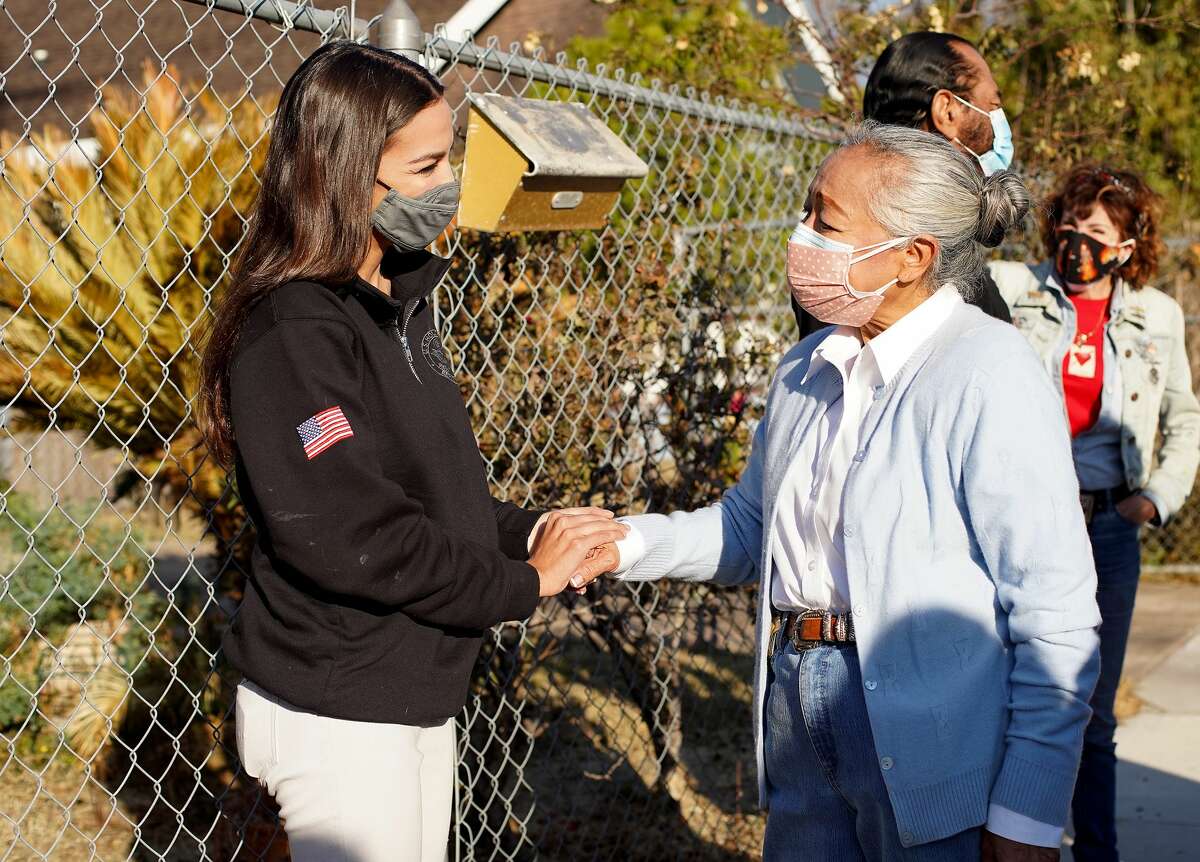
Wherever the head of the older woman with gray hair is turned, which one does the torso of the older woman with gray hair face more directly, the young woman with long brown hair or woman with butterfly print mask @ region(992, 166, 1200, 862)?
the young woman with long brown hair

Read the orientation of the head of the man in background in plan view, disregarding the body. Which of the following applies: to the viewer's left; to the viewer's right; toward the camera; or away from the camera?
to the viewer's right

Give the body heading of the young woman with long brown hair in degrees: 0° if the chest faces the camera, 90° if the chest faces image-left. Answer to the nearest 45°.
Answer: approximately 270°

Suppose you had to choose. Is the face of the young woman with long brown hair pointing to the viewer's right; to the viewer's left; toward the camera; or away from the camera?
to the viewer's right

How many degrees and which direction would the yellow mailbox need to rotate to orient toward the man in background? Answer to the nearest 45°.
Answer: approximately 45° to its left

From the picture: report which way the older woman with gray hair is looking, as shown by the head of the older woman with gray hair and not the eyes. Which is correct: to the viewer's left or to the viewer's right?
to the viewer's left

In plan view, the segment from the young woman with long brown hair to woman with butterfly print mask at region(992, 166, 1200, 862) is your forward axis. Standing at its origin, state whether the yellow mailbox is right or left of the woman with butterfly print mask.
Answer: left

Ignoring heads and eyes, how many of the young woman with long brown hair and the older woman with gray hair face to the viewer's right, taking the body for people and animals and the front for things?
1

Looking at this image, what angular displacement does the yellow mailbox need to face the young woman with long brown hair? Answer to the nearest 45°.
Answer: approximately 45° to its right
